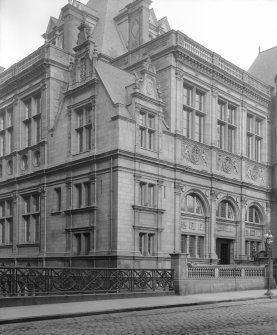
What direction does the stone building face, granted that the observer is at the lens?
facing the viewer and to the right of the viewer

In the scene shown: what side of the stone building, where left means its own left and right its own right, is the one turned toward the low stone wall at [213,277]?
front

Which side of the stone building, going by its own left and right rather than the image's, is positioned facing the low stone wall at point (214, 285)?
front

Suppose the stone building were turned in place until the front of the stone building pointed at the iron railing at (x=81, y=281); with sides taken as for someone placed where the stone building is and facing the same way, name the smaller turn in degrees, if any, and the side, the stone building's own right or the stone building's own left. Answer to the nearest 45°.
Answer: approximately 45° to the stone building's own right
